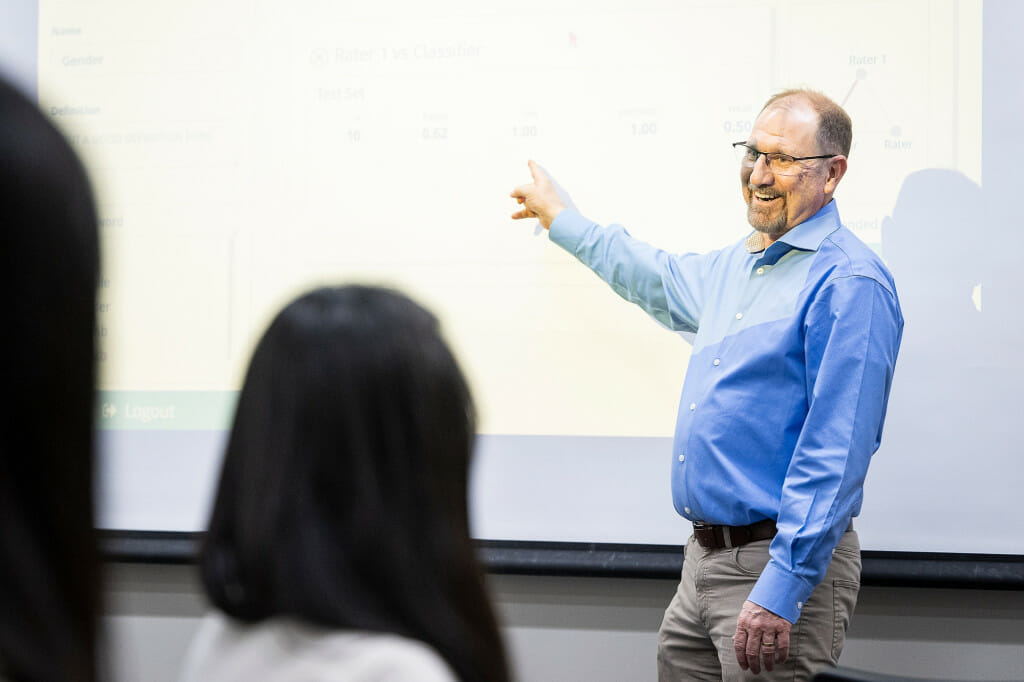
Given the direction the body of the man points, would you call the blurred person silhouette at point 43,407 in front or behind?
in front

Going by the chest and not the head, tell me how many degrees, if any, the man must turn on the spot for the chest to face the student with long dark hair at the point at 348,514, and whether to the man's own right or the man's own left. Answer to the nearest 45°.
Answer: approximately 45° to the man's own left

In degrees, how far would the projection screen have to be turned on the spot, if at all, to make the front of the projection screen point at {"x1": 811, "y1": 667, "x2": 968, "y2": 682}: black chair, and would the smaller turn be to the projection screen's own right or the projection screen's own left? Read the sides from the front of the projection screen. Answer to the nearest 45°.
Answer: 0° — it already faces it

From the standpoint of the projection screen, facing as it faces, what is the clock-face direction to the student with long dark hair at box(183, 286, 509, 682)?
The student with long dark hair is roughly at 12 o'clock from the projection screen.

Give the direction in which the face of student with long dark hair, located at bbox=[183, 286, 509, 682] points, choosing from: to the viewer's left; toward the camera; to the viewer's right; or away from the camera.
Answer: away from the camera

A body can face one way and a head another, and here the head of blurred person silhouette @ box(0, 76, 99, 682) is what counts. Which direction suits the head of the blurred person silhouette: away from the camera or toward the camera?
away from the camera

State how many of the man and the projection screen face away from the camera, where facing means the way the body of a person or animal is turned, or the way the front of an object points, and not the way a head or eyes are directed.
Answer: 0

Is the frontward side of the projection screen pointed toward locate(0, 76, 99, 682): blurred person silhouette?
yes

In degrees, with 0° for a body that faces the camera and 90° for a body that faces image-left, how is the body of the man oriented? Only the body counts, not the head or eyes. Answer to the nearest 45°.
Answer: approximately 45°
